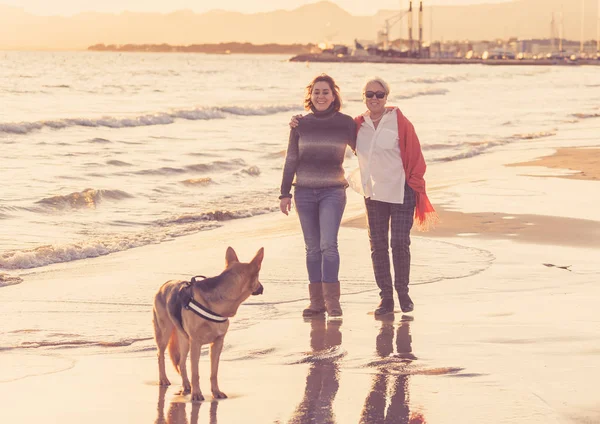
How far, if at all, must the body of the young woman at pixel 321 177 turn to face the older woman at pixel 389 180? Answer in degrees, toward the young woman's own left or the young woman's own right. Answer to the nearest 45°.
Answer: approximately 90° to the young woman's own left

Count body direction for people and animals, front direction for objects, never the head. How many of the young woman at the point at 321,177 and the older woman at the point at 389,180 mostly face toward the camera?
2

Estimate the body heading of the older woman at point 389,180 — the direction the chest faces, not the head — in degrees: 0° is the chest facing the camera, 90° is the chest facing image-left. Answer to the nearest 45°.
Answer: approximately 0°

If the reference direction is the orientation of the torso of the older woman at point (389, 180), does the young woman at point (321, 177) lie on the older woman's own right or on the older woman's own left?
on the older woman's own right

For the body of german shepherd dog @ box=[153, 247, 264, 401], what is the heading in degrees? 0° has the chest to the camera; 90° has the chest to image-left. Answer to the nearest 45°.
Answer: approximately 315°

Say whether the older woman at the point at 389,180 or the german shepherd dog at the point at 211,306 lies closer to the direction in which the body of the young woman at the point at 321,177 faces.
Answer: the german shepherd dog

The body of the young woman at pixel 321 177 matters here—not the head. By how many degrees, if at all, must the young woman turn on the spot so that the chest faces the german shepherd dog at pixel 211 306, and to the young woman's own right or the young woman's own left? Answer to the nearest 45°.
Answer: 0° — they already face it

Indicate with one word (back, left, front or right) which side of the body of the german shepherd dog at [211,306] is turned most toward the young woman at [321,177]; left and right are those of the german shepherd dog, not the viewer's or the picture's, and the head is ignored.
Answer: left

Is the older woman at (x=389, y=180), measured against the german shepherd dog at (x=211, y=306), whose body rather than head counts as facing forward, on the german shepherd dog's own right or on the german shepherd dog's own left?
on the german shepherd dog's own left

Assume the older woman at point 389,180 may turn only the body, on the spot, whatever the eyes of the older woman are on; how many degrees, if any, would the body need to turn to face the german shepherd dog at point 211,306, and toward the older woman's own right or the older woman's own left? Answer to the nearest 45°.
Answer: approximately 45° to the older woman's own right
